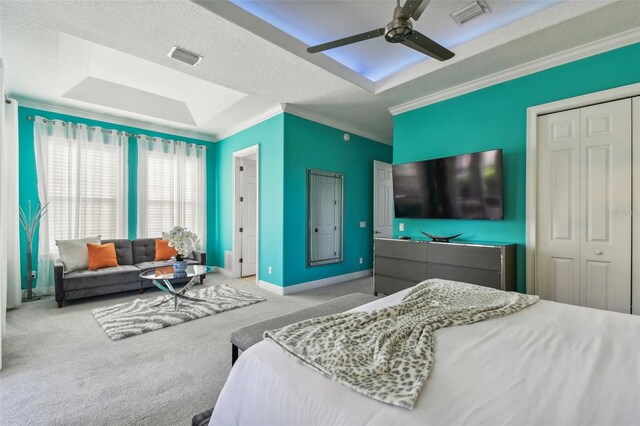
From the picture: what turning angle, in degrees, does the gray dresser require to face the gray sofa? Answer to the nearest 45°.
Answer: approximately 45° to its right

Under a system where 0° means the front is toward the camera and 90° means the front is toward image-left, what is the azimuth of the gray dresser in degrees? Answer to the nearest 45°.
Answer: approximately 45°

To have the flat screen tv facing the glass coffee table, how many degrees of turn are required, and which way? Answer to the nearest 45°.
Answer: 0° — it already faces it

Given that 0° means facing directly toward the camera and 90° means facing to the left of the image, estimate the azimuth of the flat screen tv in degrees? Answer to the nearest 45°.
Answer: approximately 45°

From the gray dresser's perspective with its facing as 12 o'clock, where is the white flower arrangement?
The white flower arrangement is roughly at 1 o'clock from the gray dresser.

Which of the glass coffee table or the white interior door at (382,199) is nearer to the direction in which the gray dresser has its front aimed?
the glass coffee table

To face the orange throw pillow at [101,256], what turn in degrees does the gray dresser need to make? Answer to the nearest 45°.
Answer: approximately 45° to its right

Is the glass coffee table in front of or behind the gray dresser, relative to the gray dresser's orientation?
in front
